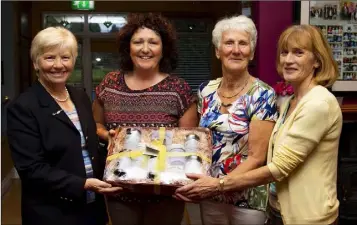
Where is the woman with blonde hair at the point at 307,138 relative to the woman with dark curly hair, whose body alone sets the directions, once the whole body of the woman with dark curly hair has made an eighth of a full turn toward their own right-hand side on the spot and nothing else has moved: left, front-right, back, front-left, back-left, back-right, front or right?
left

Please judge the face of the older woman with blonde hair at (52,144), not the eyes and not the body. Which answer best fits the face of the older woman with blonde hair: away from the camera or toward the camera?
toward the camera

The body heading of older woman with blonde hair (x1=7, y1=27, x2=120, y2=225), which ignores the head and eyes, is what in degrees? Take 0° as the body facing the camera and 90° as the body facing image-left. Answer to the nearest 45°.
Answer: approximately 315°

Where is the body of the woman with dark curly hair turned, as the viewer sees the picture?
toward the camera

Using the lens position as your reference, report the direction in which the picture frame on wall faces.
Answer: facing the viewer

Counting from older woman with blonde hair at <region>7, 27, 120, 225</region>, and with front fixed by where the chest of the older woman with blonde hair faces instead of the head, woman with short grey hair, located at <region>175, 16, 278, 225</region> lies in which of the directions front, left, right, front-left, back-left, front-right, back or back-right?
front-left

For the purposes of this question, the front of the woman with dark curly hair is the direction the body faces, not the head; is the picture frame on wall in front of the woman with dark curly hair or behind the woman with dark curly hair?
behind

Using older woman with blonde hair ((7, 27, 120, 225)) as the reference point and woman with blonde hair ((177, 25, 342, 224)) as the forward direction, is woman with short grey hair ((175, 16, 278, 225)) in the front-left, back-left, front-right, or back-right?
front-left

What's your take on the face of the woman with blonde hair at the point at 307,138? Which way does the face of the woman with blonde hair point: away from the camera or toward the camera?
toward the camera
